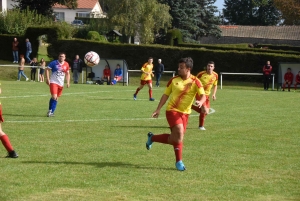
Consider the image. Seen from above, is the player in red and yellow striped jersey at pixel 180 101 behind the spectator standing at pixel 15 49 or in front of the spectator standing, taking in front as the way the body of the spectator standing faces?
in front

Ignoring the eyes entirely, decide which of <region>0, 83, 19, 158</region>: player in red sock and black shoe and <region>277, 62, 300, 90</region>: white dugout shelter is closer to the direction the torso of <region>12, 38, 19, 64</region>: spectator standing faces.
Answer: the player in red sock and black shoe

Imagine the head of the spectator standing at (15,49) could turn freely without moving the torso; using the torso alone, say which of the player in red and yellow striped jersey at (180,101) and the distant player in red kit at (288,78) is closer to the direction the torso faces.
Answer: the player in red and yellow striped jersey

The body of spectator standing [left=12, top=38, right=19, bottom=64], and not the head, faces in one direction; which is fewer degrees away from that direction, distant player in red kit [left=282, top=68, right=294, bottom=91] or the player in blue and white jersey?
the player in blue and white jersey

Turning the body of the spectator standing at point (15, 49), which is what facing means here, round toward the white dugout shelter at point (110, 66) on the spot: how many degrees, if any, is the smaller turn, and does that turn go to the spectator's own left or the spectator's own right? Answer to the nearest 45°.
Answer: approximately 45° to the spectator's own left

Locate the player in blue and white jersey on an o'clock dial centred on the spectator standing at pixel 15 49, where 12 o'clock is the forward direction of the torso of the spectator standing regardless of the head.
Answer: The player in blue and white jersey is roughly at 12 o'clock from the spectator standing.

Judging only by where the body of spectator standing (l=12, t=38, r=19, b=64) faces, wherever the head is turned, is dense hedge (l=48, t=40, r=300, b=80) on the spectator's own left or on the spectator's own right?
on the spectator's own left

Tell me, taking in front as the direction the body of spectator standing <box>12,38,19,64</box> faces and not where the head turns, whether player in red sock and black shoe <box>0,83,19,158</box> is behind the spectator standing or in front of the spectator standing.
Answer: in front

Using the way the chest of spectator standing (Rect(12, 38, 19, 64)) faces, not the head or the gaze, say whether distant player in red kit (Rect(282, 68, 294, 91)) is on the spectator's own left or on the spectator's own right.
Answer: on the spectator's own left

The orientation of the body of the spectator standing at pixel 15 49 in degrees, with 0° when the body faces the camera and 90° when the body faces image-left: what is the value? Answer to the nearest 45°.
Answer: approximately 0°

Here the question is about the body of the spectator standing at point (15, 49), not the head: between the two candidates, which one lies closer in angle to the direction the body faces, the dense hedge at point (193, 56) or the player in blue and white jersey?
the player in blue and white jersey
